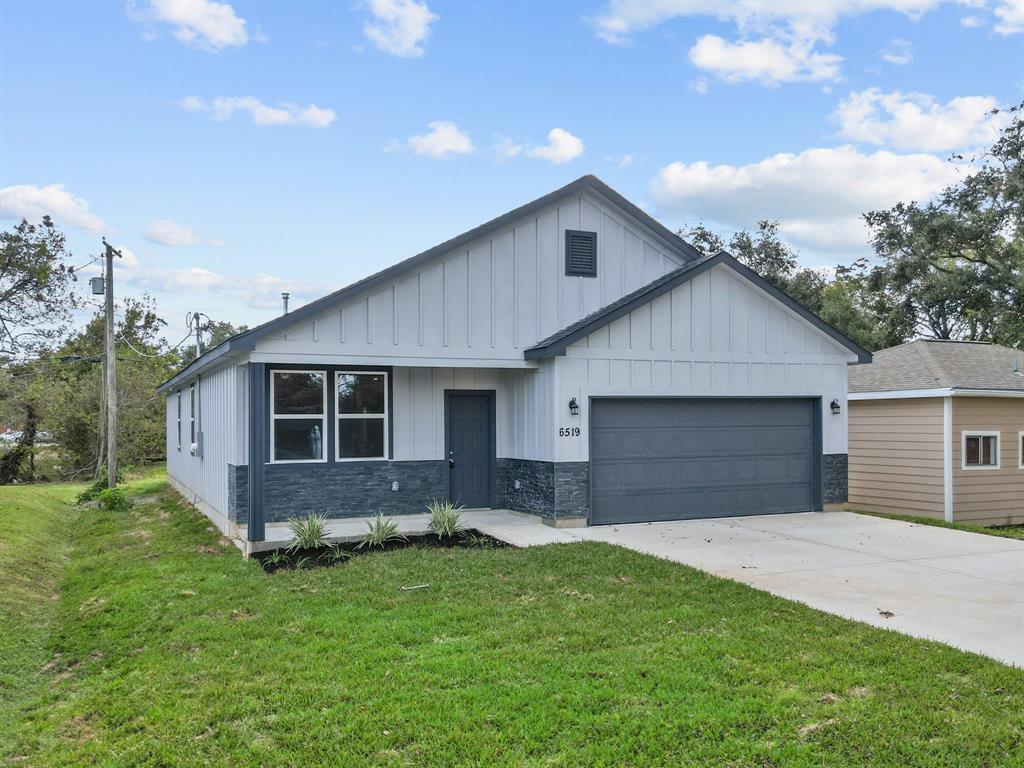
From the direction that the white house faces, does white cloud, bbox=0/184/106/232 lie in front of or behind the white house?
behind

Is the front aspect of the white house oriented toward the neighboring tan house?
no

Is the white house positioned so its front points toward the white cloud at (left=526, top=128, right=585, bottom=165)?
no

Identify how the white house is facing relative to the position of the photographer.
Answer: facing the viewer and to the right of the viewer

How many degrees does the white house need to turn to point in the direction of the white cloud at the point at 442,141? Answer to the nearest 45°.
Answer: approximately 135° to its left

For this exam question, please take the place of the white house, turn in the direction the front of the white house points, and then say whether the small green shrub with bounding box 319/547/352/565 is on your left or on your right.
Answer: on your right

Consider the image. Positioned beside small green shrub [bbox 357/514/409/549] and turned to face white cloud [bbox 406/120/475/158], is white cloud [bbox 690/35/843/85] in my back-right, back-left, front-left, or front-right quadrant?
front-right

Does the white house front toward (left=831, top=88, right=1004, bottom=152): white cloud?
no
